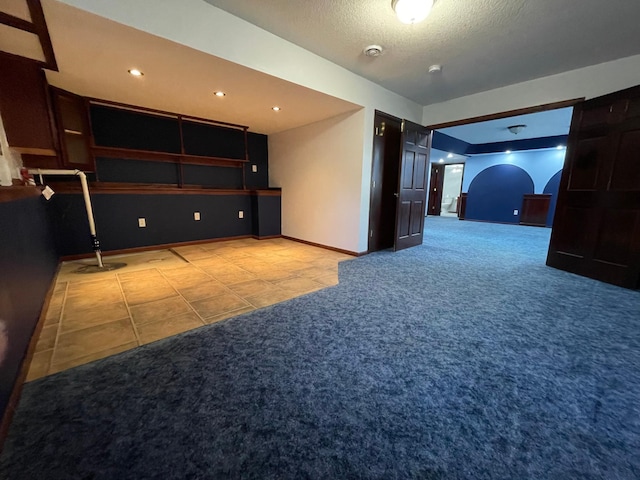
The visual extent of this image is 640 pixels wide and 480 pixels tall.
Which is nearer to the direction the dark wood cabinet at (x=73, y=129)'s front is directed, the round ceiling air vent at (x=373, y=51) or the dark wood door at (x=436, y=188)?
the round ceiling air vent

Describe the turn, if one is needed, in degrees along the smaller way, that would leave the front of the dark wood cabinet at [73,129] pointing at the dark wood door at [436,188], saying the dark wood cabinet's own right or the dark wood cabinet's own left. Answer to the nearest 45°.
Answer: approximately 45° to the dark wood cabinet's own left

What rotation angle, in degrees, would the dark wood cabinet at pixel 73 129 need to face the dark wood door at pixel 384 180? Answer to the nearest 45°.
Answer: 0° — it already faces it

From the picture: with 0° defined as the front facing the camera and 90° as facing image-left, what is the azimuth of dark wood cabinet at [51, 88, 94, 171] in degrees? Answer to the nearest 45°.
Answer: approximately 315°

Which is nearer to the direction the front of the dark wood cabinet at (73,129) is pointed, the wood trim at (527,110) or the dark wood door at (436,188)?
the wood trim

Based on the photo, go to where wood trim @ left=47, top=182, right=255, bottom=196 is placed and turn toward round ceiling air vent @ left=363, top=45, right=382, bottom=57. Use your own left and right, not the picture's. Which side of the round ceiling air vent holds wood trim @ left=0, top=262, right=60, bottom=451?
right

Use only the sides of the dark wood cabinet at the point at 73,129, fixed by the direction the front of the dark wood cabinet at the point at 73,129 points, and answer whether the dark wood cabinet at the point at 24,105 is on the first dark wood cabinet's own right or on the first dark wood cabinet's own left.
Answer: on the first dark wood cabinet's own right

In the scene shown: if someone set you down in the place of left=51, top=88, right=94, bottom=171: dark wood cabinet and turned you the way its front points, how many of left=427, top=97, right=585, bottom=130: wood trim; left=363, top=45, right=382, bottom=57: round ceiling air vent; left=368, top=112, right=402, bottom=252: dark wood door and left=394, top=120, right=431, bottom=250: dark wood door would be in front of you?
4

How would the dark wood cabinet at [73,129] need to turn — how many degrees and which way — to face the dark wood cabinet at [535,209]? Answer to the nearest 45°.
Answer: approximately 45° to its left

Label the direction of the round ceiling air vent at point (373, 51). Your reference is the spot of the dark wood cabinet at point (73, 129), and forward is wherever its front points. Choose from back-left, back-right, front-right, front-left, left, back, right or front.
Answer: front

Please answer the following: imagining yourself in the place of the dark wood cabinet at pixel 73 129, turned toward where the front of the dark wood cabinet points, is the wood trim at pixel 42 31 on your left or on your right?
on your right

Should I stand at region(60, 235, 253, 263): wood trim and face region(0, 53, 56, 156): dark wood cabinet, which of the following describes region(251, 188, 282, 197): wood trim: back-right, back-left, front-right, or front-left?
back-left

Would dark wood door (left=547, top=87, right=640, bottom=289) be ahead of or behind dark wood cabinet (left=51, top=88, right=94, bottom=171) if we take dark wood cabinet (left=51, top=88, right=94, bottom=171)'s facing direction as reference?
ahead

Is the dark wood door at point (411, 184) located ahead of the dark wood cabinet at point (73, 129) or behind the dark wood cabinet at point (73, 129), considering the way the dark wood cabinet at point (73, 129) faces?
ahead

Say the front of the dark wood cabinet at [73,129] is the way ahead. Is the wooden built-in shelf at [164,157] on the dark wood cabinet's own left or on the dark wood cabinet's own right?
on the dark wood cabinet's own left
